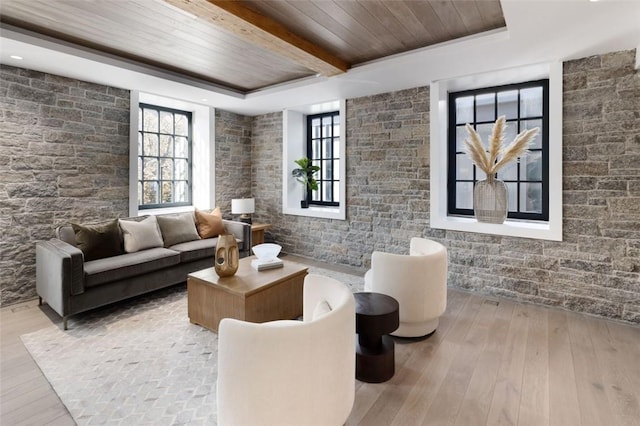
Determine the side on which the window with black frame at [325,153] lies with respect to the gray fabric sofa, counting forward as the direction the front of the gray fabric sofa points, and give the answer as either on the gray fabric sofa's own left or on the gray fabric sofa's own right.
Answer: on the gray fabric sofa's own left

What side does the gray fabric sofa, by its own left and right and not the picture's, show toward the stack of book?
front

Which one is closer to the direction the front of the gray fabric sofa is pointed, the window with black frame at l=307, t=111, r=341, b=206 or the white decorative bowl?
the white decorative bowl

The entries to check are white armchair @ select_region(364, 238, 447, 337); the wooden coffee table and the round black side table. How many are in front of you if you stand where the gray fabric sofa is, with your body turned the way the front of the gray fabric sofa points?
3

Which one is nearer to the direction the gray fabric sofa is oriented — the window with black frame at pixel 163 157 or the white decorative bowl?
the white decorative bowl

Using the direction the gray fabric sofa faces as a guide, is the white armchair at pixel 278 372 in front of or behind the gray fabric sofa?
in front

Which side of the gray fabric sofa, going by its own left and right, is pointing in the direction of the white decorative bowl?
front

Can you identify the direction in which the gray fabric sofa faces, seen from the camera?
facing the viewer and to the right of the viewer

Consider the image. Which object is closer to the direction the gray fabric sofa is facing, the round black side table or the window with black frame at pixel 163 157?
the round black side table

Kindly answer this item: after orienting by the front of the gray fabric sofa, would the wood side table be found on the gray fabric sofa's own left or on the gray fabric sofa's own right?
on the gray fabric sofa's own left

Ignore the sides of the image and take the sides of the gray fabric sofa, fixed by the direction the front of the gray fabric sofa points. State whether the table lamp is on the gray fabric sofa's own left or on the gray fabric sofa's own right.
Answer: on the gray fabric sofa's own left

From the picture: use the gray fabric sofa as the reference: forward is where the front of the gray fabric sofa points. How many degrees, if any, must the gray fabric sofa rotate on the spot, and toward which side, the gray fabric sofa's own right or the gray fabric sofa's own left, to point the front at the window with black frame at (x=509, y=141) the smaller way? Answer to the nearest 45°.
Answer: approximately 45° to the gray fabric sofa's own left
